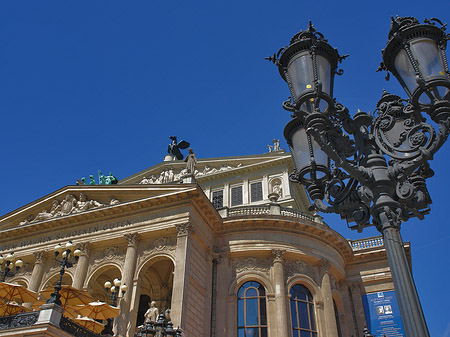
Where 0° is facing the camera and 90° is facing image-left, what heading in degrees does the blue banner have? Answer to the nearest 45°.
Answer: approximately 0°

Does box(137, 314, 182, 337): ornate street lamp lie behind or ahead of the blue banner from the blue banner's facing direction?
ahead

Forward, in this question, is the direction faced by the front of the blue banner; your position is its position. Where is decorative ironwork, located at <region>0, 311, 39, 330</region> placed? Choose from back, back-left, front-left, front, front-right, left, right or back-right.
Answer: front-right

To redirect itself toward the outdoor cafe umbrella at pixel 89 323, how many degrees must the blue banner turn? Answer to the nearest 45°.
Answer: approximately 45° to its right

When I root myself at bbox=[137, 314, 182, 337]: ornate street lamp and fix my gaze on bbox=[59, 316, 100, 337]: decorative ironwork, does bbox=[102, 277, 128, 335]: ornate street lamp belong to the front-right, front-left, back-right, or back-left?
front-right

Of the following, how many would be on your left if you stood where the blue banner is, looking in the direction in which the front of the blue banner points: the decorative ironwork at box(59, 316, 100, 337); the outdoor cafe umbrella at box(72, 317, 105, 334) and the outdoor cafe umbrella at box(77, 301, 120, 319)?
0

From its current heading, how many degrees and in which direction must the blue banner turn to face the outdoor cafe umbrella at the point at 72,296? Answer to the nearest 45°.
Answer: approximately 45° to its right

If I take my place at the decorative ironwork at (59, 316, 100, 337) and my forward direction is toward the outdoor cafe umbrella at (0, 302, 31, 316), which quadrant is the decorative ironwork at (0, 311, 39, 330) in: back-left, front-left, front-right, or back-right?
front-left

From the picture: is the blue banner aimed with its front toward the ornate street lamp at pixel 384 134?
yes
